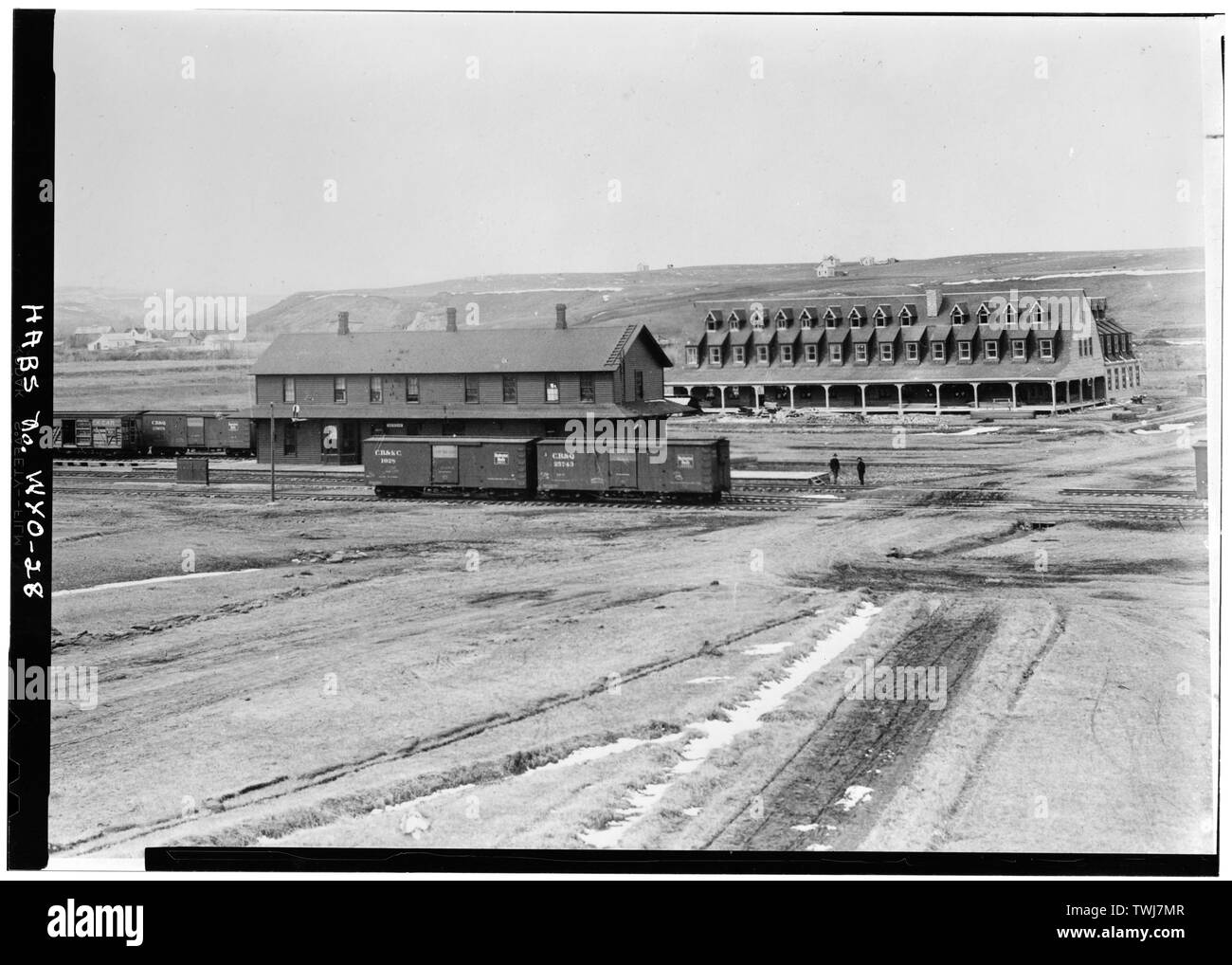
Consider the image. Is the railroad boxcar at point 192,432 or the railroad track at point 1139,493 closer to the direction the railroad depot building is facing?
the railroad track

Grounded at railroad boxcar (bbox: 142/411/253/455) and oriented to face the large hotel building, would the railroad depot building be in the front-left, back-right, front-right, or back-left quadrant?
front-right

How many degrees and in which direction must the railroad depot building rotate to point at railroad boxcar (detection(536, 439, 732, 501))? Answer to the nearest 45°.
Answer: approximately 90° to its left

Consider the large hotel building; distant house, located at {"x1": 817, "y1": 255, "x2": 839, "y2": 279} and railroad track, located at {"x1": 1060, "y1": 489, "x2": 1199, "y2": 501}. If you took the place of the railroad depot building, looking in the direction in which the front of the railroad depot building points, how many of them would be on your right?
0

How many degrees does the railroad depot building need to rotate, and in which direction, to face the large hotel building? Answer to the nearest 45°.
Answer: approximately 90° to its left

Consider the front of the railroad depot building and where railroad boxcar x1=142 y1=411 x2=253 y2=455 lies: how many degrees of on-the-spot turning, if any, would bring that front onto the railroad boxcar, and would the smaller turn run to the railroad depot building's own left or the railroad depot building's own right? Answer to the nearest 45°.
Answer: approximately 135° to the railroad depot building's own right

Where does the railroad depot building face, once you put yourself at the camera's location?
facing the viewer
